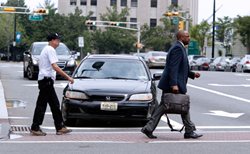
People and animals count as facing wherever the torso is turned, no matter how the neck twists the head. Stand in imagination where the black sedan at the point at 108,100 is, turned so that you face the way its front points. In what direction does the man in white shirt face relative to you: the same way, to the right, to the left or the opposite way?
to the left

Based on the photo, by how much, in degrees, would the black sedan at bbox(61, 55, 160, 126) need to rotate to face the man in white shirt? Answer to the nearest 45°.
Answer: approximately 45° to its right

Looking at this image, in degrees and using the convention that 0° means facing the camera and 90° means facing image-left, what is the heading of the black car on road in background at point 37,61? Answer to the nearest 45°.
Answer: approximately 315°

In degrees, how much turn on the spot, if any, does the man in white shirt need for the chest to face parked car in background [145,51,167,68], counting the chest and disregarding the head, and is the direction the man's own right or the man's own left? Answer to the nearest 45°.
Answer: approximately 90° to the man's own left

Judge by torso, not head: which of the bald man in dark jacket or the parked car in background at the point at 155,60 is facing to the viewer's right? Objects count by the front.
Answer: the bald man in dark jacket

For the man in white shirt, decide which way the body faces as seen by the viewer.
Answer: to the viewer's right

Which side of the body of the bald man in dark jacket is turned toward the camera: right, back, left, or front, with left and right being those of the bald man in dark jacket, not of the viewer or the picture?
right
